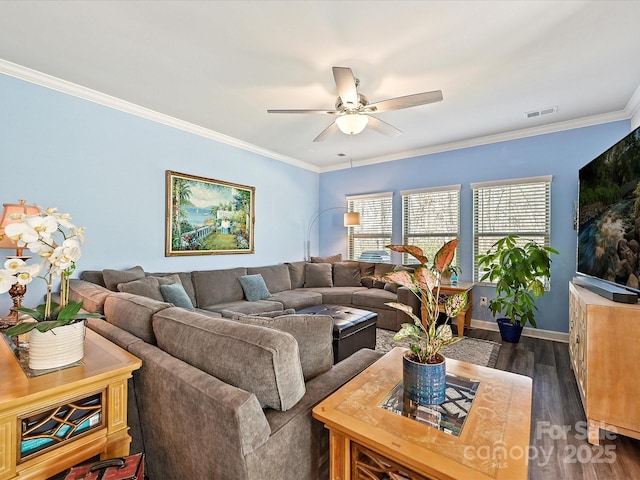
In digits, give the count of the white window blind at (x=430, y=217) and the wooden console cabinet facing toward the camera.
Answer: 1

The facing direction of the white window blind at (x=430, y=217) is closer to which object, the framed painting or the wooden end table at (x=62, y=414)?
the wooden end table

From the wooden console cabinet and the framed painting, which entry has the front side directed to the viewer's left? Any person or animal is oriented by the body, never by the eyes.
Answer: the wooden console cabinet

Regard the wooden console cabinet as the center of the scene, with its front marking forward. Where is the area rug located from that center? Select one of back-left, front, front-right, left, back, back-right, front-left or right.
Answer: front-right

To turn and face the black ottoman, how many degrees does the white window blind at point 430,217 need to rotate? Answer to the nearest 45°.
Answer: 0° — it already faces it

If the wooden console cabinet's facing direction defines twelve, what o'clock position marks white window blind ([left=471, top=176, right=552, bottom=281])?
The white window blind is roughly at 2 o'clock from the wooden console cabinet.

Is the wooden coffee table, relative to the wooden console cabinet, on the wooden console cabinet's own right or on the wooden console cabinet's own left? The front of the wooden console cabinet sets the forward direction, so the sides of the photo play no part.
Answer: on the wooden console cabinet's own left

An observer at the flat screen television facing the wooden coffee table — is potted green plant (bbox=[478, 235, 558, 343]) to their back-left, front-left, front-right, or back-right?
back-right

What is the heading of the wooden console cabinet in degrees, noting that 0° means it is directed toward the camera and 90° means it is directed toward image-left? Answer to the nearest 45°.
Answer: approximately 90°

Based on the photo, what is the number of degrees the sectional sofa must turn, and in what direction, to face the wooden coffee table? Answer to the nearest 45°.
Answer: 0° — it already faces it

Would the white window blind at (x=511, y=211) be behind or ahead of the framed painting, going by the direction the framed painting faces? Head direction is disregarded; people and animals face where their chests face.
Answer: ahead
